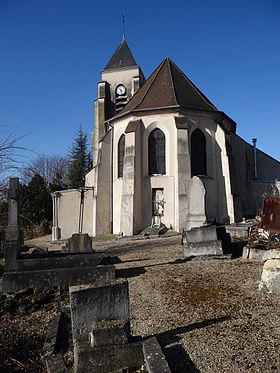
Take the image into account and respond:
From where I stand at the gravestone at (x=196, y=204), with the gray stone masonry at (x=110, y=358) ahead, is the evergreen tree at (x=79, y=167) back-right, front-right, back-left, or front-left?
back-right

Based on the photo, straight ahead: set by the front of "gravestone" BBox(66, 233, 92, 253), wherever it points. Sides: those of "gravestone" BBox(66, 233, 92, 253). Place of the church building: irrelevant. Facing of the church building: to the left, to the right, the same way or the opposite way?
the opposite way

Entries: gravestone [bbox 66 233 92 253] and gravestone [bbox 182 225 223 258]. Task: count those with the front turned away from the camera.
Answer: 0

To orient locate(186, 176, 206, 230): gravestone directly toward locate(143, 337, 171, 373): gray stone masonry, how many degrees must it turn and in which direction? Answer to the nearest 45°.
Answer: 0° — it already faces it

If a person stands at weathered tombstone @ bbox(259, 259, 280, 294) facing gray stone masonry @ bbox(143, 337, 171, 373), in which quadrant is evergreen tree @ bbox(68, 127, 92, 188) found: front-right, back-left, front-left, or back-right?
back-right

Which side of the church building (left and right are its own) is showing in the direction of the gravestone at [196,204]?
back

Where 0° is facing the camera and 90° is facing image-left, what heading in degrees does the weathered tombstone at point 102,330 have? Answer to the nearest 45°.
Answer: approximately 0°

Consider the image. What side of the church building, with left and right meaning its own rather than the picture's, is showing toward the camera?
back

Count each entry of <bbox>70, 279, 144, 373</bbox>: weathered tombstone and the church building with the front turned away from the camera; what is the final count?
1

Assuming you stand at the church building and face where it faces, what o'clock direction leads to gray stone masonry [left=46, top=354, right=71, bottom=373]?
The gray stone masonry is roughly at 6 o'clock from the church building.

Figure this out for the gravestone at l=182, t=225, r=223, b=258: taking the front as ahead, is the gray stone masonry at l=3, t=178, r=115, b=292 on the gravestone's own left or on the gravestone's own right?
on the gravestone's own right

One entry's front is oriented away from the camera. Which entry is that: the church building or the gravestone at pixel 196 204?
the church building

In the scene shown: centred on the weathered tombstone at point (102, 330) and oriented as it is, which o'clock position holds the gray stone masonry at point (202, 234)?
The gray stone masonry is roughly at 7 o'clock from the weathered tombstone.

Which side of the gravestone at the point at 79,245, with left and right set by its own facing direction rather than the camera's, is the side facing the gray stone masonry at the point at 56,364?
front

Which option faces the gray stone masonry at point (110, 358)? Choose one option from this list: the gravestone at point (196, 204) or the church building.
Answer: the gravestone
